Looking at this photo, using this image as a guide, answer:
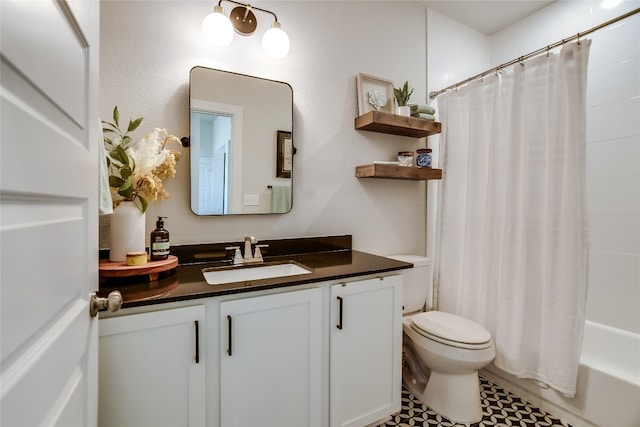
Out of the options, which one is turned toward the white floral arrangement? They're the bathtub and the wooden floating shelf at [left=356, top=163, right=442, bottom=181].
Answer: the bathtub

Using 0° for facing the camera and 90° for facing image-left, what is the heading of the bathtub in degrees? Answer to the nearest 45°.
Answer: approximately 45°

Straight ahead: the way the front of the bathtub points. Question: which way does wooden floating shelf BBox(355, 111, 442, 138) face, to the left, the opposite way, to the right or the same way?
to the left

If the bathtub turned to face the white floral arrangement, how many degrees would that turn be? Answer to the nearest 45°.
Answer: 0° — it already faces it

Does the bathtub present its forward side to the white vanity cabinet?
yes

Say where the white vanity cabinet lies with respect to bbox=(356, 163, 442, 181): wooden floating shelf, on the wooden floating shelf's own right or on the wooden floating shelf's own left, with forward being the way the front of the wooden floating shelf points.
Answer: on the wooden floating shelf's own right

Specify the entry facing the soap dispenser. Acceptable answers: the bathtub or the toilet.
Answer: the bathtub

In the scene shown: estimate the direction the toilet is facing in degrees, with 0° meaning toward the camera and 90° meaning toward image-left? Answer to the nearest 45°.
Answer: approximately 315°

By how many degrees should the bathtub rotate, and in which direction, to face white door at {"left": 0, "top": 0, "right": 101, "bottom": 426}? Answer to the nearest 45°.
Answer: approximately 45° to its left

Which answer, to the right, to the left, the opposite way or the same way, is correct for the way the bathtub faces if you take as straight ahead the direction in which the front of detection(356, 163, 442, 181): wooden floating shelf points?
to the right

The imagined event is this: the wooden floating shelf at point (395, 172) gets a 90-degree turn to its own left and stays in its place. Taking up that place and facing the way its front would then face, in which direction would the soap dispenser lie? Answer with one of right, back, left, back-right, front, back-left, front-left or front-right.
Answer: back
